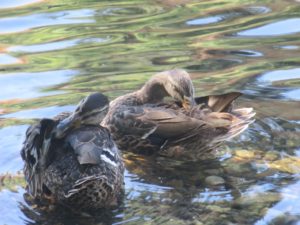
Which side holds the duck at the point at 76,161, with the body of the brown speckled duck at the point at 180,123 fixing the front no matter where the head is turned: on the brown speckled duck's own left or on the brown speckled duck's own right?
on the brown speckled duck's own left

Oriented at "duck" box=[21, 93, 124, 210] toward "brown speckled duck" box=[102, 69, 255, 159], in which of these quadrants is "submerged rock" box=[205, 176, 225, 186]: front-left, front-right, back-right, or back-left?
front-right

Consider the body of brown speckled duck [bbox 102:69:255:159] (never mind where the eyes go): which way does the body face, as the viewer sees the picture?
to the viewer's left

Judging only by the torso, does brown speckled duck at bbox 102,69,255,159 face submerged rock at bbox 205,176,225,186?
no

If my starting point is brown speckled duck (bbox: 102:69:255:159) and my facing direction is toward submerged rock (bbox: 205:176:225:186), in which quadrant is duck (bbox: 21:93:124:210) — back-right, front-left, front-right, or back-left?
front-right

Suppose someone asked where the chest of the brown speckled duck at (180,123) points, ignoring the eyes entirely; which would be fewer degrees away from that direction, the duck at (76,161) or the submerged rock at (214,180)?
the duck
